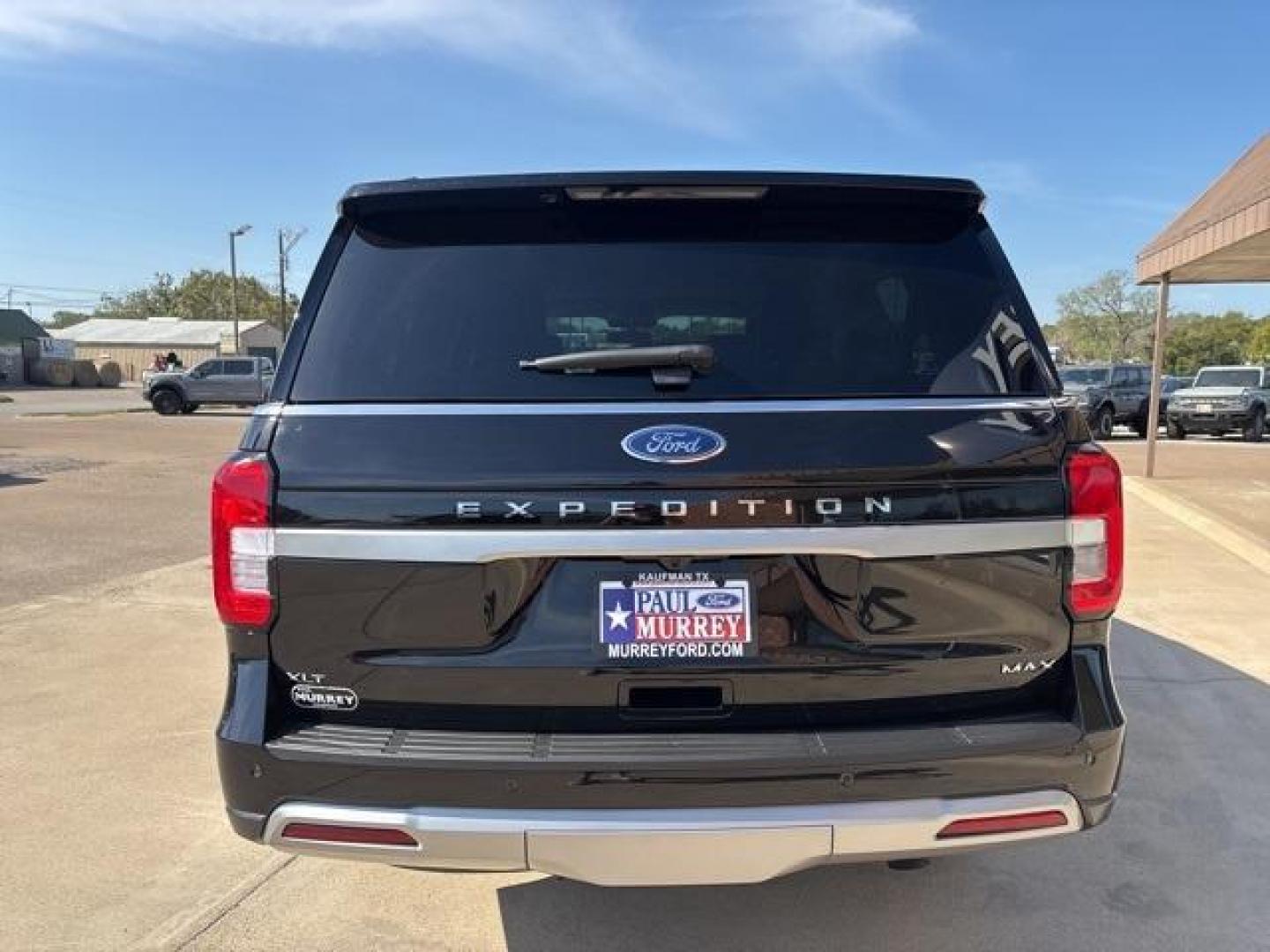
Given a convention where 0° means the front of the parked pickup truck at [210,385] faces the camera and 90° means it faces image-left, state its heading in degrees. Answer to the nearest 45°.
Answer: approximately 90°

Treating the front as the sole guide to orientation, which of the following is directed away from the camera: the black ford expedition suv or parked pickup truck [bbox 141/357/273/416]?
the black ford expedition suv

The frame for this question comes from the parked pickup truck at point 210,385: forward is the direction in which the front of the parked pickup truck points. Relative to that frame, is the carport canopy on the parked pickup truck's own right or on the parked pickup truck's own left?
on the parked pickup truck's own left

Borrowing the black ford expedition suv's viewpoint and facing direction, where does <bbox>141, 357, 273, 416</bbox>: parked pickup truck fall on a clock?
The parked pickup truck is roughly at 11 o'clock from the black ford expedition suv.

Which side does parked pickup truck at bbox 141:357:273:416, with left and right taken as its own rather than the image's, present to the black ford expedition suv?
left

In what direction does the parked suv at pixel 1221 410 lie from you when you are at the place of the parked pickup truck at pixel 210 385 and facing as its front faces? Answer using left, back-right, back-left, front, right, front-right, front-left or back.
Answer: back-left

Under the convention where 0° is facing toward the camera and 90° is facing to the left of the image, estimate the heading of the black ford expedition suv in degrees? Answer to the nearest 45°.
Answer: approximately 180°

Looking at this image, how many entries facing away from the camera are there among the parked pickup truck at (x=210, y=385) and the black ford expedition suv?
1

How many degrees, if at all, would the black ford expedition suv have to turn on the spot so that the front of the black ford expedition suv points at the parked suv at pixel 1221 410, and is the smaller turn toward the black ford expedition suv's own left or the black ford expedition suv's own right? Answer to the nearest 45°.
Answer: approximately 45° to the black ford expedition suv's own right
